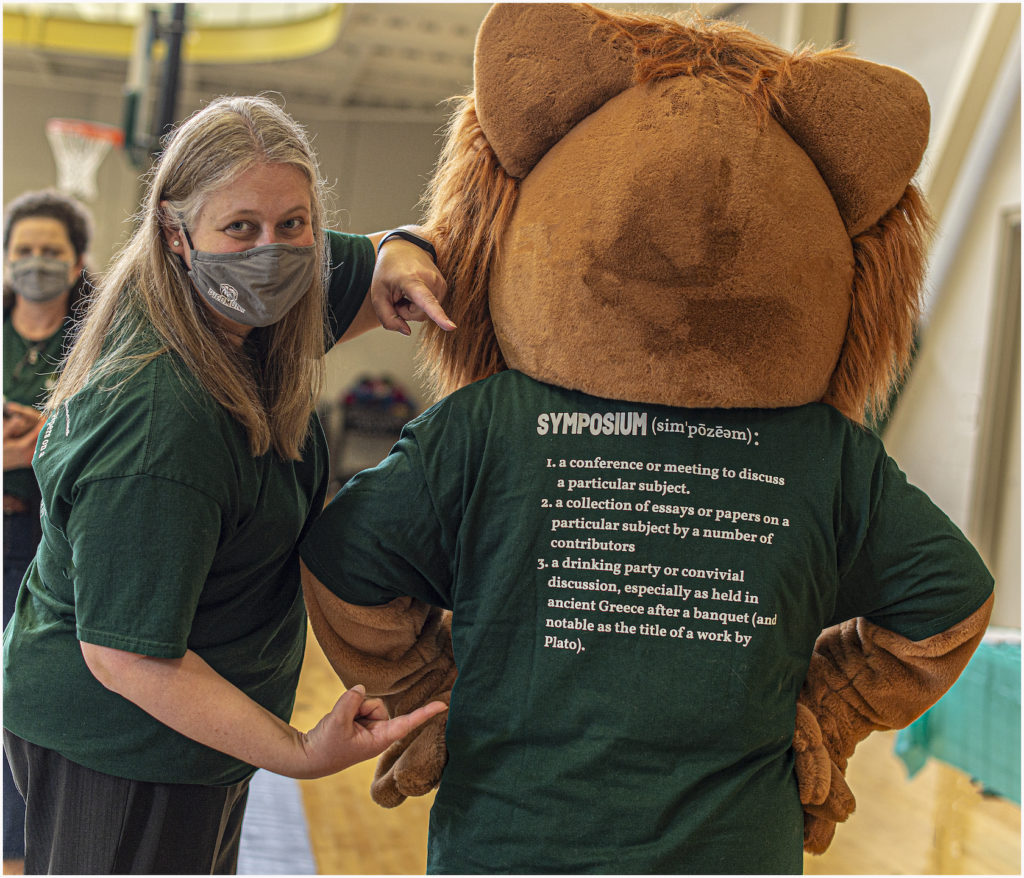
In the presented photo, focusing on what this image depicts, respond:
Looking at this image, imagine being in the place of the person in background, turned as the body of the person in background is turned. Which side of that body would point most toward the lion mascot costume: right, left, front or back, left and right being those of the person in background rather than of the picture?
front

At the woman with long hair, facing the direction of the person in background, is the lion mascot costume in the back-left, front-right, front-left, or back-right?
back-right

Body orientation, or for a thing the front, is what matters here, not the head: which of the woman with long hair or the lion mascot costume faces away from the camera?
the lion mascot costume

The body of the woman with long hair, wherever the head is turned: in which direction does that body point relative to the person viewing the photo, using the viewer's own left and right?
facing to the right of the viewer

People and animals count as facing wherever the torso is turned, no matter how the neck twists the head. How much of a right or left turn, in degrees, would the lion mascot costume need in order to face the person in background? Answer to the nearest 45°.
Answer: approximately 45° to its left

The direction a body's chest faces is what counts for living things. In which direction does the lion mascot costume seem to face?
away from the camera

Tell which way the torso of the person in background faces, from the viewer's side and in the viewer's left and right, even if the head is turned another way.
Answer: facing the viewer

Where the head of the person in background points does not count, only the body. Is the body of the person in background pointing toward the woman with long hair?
yes

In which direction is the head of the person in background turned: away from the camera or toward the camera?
toward the camera

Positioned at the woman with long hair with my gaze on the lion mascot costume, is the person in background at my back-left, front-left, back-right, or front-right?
back-left
